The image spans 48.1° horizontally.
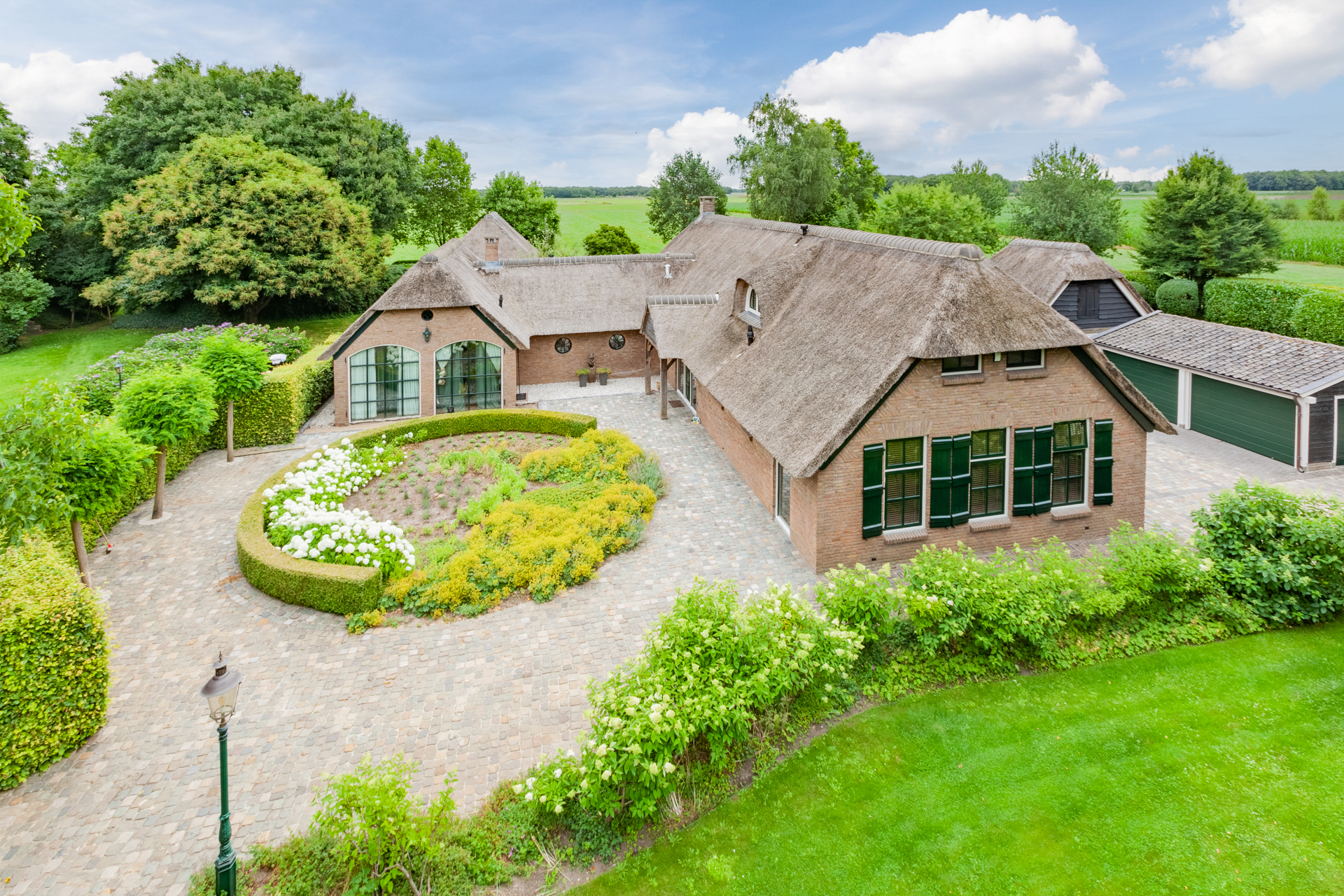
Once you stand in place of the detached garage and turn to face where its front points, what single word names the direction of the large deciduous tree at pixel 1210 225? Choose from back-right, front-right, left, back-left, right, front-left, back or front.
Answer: back-right

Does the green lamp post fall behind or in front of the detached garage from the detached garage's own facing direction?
in front

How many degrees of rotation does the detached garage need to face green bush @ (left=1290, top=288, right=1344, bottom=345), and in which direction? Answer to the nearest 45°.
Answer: approximately 135° to its right

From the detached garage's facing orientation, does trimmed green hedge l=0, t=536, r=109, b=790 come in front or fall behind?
in front

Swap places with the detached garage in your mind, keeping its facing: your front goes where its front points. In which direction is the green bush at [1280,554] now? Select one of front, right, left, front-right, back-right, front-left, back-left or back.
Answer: front-left

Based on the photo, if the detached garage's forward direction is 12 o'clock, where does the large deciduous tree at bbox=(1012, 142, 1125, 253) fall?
The large deciduous tree is roughly at 4 o'clock from the detached garage.

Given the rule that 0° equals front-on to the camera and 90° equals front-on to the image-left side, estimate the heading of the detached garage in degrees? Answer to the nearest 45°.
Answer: approximately 45°

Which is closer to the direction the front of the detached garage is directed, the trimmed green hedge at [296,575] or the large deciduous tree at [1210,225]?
the trimmed green hedge

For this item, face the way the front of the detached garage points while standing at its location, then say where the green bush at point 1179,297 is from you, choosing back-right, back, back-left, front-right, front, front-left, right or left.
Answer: back-right

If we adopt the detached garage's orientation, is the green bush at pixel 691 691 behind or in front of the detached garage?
in front

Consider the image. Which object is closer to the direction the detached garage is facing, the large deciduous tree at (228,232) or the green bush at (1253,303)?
the large deciduous tree
